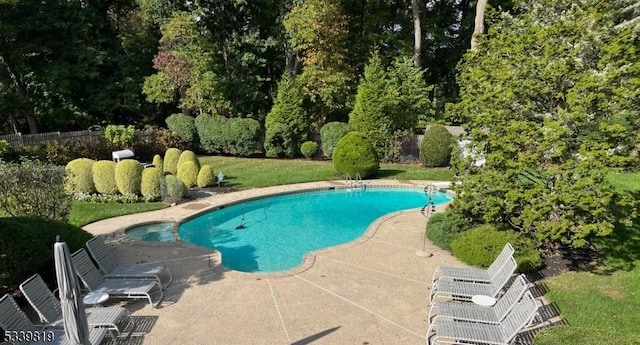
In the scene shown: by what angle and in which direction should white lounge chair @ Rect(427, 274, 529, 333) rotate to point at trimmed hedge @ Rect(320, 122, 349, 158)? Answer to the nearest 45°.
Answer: approximately 45° to its right

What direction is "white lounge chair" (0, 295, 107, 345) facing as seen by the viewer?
to the viewer's right

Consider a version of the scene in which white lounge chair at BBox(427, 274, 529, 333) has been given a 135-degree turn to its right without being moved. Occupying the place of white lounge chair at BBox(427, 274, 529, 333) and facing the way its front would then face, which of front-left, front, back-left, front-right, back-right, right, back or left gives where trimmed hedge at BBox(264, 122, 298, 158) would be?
left

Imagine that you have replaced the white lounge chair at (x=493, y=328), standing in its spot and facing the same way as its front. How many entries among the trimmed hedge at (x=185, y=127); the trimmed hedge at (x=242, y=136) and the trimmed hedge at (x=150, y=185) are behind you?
0

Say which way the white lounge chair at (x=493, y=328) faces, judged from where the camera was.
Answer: facing to the left of the viewer

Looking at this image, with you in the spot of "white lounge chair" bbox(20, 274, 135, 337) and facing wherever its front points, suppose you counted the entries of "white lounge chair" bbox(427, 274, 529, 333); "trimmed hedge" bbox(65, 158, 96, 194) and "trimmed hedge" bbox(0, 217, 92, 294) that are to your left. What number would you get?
2

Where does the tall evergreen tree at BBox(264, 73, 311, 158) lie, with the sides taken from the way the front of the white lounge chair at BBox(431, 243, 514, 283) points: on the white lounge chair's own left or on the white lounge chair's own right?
on the white lounge chair's own right

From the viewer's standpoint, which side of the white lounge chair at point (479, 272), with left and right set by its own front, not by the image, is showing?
left

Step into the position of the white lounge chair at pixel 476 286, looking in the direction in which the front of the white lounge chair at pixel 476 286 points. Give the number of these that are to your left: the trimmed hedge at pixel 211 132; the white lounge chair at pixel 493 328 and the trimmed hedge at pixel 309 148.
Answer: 1

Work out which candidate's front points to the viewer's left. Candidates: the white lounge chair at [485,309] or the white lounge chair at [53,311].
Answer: the white lounge chair at [485,309]

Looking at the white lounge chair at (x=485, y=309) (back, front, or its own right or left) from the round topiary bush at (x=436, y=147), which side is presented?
right

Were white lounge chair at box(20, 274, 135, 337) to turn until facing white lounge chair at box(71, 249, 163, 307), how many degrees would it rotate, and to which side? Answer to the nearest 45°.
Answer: approximately 45° to its left

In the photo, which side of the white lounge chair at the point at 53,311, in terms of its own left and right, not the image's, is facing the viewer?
right

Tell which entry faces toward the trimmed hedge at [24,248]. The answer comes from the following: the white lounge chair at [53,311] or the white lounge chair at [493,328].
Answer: the white lounge chair at [493,328]

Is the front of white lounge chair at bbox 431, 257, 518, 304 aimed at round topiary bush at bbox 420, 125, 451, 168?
no

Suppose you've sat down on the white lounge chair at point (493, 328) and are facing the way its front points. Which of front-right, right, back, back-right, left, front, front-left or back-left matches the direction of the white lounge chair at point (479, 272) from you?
right

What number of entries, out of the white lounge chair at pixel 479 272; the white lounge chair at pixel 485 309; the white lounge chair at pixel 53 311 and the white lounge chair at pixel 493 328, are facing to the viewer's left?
3

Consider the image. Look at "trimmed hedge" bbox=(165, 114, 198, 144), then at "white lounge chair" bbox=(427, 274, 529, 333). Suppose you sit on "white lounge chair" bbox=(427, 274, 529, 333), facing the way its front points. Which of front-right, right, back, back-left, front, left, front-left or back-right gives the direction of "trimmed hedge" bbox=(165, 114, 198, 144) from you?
front-right

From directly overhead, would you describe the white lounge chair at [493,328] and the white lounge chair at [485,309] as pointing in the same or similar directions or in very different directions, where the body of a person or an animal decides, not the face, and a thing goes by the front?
same or similar directions

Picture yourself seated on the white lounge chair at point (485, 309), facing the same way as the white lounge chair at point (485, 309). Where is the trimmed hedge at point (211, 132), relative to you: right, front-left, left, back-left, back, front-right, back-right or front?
front-right

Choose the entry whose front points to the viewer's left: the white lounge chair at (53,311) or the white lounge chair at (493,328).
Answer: the white lounge chair at (493,328)

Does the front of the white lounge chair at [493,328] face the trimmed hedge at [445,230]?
no

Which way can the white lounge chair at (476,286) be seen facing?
to the viewer's left
